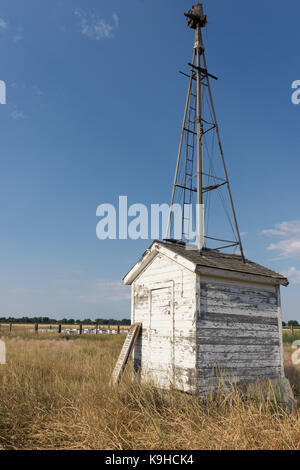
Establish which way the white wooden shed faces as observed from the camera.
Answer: facing the viewer and to the left of the viewer
